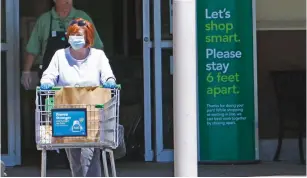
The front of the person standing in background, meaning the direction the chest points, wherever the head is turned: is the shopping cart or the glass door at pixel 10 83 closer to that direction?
the shopping cart

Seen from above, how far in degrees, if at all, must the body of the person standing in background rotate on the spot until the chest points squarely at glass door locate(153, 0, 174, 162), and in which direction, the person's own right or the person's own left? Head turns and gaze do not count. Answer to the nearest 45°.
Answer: approximately 90° to the person's own left

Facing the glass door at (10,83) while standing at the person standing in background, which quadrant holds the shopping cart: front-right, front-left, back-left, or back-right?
back-left

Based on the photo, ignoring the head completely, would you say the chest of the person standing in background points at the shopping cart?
yes

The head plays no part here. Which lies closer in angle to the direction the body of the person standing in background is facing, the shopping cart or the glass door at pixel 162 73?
the shopping cart

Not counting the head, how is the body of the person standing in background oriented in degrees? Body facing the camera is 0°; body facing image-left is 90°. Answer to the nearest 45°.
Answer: approximately 0°
